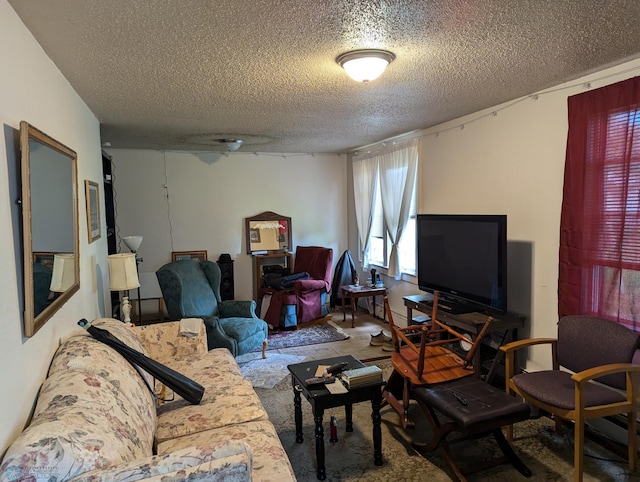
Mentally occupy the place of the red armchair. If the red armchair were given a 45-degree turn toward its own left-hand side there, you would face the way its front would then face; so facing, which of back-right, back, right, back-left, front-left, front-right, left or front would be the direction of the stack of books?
front

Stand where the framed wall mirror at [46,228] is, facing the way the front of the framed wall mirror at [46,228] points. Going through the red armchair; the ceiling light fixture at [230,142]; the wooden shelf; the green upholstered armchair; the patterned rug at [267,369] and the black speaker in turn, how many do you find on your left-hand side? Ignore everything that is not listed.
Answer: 6

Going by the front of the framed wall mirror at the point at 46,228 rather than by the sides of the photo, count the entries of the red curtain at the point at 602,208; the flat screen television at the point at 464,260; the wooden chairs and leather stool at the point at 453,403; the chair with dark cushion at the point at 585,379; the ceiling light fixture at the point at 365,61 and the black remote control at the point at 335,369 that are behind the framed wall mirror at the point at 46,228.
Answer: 0

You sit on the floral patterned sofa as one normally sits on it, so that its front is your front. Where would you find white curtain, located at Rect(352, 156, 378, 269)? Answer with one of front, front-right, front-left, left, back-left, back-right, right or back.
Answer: front-left

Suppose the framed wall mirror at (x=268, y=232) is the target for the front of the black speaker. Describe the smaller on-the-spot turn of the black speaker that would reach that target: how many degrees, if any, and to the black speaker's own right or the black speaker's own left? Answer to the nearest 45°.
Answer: approximately 90° to the black speaker's own left

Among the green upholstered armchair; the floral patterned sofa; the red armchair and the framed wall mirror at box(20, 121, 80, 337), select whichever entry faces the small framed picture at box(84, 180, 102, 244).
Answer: the red armchair

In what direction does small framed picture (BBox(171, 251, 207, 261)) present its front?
toward the camera

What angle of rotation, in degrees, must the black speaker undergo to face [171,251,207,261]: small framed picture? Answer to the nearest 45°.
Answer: approximately 90° to its right

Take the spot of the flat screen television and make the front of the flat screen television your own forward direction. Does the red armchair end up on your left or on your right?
on your right

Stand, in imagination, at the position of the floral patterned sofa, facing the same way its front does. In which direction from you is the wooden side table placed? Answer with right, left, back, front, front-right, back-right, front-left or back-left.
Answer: front-left

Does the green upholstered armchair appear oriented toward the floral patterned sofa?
no

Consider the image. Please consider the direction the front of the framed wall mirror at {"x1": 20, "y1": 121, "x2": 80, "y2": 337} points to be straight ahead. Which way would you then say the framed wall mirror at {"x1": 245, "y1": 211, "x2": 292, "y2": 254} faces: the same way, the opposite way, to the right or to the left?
to the right

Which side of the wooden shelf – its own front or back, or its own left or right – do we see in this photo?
front

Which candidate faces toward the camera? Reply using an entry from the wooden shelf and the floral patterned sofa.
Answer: the wooden shelf

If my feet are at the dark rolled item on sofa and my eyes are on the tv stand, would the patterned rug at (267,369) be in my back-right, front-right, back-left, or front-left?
front-left

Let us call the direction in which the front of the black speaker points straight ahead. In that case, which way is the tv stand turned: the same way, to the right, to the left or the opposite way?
to the right

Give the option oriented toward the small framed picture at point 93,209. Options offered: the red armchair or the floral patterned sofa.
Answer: the red armchair

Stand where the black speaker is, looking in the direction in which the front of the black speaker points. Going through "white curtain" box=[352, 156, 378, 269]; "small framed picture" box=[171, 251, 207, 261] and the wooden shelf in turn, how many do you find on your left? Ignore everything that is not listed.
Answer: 2

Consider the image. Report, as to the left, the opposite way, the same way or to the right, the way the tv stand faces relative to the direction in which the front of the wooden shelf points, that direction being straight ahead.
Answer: to the right

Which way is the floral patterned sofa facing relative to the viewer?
to the viewer's right
